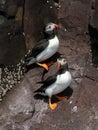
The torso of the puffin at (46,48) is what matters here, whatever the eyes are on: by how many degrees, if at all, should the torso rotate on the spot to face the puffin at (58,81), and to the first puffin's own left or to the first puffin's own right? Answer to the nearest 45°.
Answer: approximately 90° to the first puffin's own right

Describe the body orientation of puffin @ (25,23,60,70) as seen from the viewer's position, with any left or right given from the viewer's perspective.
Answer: facing to the right of the viewer

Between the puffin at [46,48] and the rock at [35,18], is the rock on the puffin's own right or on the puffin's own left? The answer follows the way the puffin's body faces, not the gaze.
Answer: on the puffin's own left
